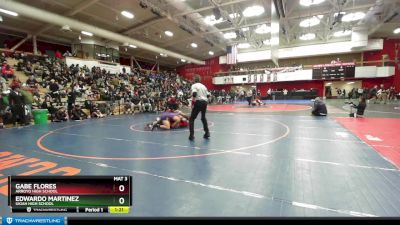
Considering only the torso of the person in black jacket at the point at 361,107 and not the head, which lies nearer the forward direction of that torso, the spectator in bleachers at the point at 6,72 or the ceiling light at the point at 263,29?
the spectator in bleachers

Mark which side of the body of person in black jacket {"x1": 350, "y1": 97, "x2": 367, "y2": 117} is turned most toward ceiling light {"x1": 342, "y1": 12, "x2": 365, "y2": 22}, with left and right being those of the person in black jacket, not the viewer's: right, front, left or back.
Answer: right

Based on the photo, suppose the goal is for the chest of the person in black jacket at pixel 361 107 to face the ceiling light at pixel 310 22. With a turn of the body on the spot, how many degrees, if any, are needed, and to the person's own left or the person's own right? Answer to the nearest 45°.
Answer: approximately 90° to the person's own right

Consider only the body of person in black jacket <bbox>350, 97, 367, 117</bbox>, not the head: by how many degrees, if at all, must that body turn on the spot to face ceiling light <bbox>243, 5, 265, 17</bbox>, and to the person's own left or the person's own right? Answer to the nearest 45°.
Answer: approximately 45° to the person's own right

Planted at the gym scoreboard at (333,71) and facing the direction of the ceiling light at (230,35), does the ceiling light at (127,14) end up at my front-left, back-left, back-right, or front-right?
front-left

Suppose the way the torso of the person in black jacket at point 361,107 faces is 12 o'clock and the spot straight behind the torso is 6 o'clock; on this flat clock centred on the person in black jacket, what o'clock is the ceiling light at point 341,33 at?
The ceiling light is roughly at 3 o'clock from the person in black jacket.

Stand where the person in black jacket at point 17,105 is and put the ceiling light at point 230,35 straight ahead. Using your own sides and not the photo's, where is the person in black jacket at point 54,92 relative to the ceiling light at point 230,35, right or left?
left

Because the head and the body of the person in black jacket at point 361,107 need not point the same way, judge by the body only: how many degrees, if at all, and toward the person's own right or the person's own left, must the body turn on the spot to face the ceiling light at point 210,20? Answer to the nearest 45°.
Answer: approximately 45° to the person's own right

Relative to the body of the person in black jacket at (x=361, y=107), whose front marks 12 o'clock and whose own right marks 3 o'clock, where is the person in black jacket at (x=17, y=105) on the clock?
the person in black jacket at (x=17, y=105) is roughly at 11 o'clock from the person in black jacket at (x=361, y=107).

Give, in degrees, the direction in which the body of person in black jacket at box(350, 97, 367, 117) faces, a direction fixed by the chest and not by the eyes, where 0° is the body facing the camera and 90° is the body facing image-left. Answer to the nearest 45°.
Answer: approximately 90°
